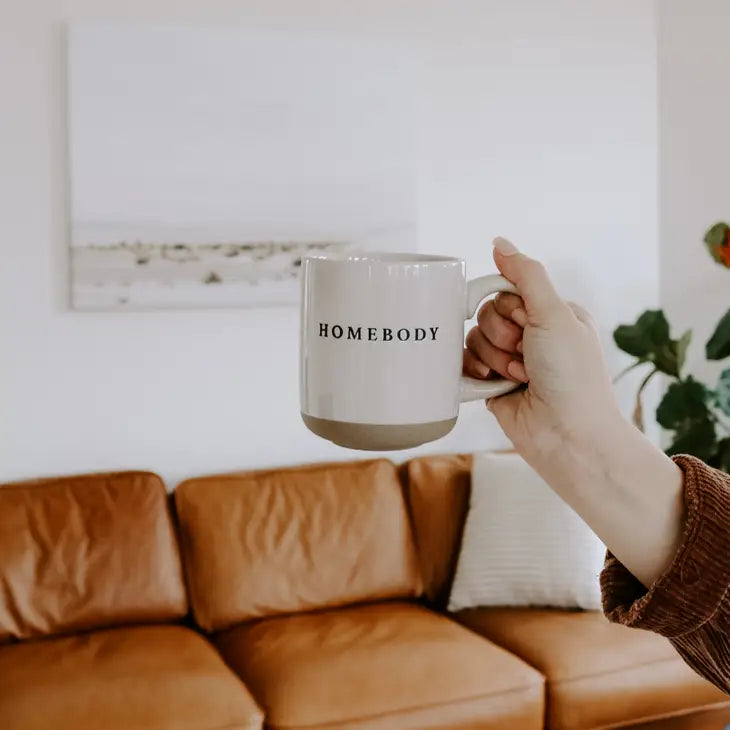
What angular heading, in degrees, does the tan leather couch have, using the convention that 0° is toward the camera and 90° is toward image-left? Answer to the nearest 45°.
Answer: approximately 315°

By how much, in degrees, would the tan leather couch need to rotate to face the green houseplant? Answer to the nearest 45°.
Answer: approximately 90° to its left
